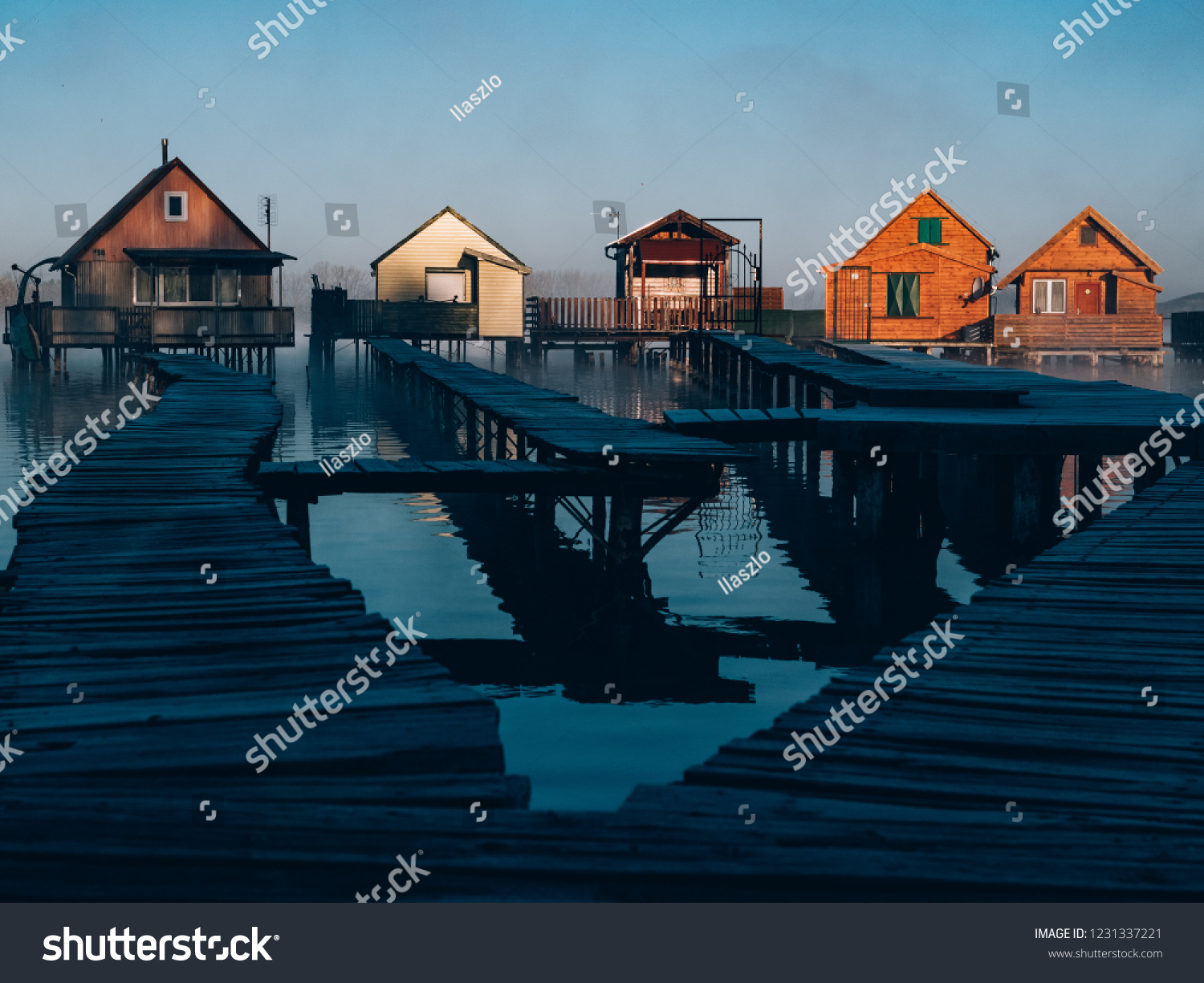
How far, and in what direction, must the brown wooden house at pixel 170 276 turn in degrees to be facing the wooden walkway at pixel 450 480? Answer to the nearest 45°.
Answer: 0° — it already faces it

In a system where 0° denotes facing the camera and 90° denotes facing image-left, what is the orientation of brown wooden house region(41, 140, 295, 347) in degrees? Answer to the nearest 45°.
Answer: approximately 0°

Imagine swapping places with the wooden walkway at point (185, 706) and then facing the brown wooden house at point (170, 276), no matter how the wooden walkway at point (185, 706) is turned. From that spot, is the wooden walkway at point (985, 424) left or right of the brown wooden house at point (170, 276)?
right

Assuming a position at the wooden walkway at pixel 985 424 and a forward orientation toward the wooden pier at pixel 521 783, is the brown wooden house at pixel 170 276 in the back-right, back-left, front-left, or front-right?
back-right

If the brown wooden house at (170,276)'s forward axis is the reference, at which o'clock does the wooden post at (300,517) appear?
The wooden post is roughly at 12 o'clock from the brown wooden house.

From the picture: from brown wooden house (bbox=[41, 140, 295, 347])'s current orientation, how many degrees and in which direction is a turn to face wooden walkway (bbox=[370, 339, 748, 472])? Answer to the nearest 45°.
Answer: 0° — it already faces it
